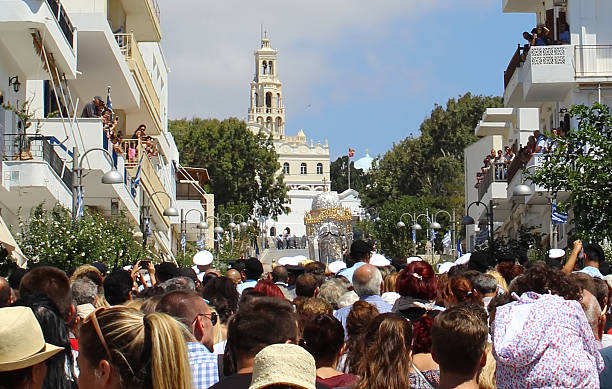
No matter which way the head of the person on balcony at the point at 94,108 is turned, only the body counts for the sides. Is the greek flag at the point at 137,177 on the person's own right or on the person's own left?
on the person's own left

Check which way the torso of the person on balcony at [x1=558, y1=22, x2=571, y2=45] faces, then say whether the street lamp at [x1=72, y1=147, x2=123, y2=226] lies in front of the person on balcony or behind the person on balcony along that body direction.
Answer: in front

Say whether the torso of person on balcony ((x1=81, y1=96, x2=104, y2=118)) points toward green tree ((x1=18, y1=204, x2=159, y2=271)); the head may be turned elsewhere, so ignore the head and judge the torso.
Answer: no

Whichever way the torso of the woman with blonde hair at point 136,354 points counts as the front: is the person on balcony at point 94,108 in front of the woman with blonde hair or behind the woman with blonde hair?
in front

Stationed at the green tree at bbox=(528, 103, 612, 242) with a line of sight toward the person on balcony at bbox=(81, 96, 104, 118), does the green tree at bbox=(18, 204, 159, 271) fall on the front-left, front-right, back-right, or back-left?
front-left

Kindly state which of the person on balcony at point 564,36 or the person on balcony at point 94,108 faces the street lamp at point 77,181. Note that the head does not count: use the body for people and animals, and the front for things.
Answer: the person on balcony at point 564,36

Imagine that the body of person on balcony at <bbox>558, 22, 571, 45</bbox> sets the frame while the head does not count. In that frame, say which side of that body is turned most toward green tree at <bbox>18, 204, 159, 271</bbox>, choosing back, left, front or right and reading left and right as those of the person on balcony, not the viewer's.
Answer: front

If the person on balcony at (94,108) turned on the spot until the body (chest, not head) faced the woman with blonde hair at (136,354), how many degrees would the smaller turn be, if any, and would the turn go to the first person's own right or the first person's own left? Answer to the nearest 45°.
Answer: approximately 90° to the first person's own right

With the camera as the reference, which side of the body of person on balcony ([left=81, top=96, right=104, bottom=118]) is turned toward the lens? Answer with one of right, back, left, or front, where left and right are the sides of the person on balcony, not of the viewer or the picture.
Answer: right

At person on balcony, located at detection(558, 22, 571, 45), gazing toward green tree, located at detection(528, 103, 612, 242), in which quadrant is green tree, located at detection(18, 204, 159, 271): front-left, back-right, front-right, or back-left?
front-right

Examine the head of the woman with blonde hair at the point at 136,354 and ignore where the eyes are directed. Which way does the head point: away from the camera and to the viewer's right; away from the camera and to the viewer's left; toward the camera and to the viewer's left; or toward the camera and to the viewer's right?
away from the camera and to the viewer's left

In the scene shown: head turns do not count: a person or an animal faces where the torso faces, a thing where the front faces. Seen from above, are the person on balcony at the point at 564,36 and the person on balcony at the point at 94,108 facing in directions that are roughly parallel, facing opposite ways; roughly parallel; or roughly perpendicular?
roughly parallel, facing opposite ways

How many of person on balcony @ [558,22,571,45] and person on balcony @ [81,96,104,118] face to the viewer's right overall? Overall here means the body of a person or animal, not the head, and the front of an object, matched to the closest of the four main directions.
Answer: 1

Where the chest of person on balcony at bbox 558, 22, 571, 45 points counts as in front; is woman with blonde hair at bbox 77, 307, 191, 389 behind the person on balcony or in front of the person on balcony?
in front
